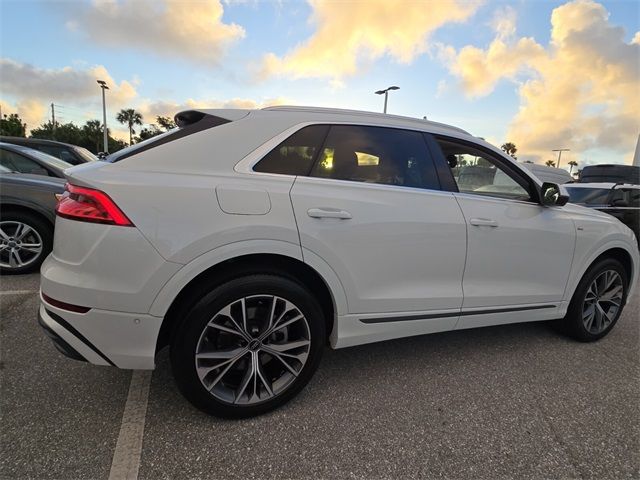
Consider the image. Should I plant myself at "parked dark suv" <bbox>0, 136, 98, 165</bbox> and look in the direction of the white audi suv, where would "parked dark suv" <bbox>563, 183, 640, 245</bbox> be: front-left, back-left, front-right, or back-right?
front-left

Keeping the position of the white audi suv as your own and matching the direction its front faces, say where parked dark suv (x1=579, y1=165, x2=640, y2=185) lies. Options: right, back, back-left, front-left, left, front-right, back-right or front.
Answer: front

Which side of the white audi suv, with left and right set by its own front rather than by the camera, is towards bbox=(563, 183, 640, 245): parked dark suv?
front

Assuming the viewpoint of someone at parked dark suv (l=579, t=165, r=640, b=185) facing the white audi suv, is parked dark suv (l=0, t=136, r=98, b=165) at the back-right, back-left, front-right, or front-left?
front-right

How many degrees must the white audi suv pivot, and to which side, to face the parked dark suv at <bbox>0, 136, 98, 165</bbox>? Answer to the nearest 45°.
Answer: approximately 90° to its left

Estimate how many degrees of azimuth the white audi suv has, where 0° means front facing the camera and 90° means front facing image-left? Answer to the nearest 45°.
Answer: approximately 225°

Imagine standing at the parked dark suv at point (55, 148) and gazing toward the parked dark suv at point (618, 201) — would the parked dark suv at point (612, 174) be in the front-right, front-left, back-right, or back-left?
front-left
